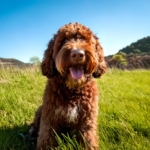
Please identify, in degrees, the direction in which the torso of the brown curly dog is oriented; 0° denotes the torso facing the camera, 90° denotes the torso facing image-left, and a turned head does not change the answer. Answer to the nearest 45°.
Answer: approximately 0°
